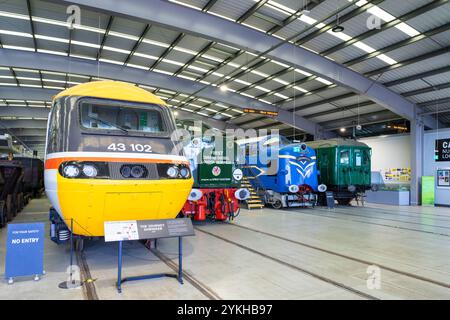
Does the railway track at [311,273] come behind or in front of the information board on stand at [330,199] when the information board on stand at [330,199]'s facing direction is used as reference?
in front

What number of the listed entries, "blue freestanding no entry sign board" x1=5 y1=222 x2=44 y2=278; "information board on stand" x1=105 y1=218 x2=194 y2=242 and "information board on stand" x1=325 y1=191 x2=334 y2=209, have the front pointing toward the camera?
3

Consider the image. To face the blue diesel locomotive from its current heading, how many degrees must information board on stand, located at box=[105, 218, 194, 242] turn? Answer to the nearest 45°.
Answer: approximately 135° to its left

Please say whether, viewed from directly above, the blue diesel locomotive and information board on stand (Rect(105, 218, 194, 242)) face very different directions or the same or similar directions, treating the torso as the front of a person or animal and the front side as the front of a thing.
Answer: same or similar directions

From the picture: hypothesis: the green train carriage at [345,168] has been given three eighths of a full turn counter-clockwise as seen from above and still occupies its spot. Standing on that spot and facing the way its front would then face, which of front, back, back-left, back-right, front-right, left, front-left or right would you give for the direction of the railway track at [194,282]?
back

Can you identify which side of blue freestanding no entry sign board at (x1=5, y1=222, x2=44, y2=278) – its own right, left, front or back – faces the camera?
front

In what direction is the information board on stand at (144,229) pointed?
toward the camera

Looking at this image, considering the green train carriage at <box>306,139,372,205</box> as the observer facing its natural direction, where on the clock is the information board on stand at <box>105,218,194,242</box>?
The information board on stand is roughly at 2 o'clock from the green train carriage.

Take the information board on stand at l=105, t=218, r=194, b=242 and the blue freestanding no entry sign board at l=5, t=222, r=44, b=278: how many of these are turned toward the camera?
2

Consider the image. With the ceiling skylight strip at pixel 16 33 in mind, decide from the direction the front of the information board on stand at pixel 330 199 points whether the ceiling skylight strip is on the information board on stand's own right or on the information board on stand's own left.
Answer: on the information board on stand's own right

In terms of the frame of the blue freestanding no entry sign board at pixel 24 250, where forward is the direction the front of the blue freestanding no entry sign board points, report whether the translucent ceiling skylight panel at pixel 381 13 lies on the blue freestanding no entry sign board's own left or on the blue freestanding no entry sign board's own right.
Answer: on the blue freestanding no entry sign board's own left

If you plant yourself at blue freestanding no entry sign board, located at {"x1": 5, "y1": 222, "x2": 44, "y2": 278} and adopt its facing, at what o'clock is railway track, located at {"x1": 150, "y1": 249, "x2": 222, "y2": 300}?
The railway track is roughly at 10 o'clock from the blue freestanding no entry sign board.

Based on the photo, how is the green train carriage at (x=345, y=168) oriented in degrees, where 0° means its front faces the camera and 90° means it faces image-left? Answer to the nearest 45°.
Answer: approximately 315°
